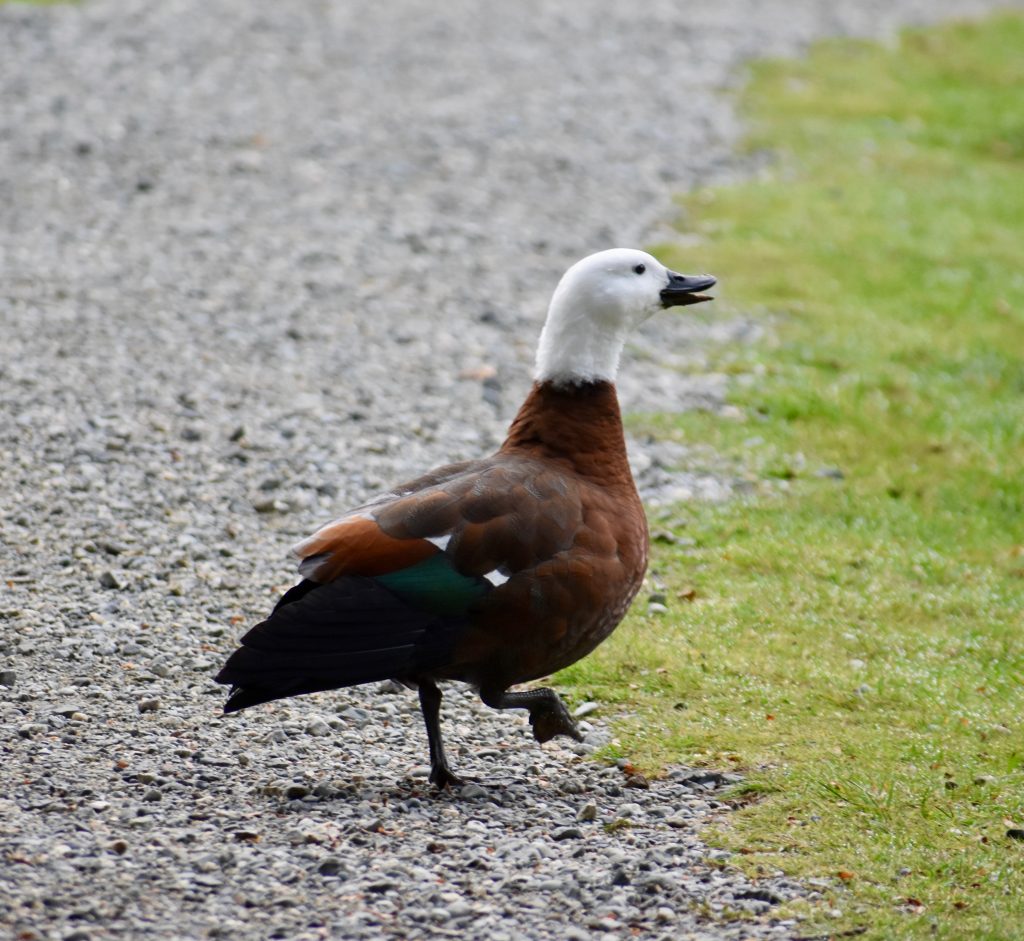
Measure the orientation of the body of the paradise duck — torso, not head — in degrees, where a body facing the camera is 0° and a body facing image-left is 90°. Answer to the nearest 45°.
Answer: approximately 270°
